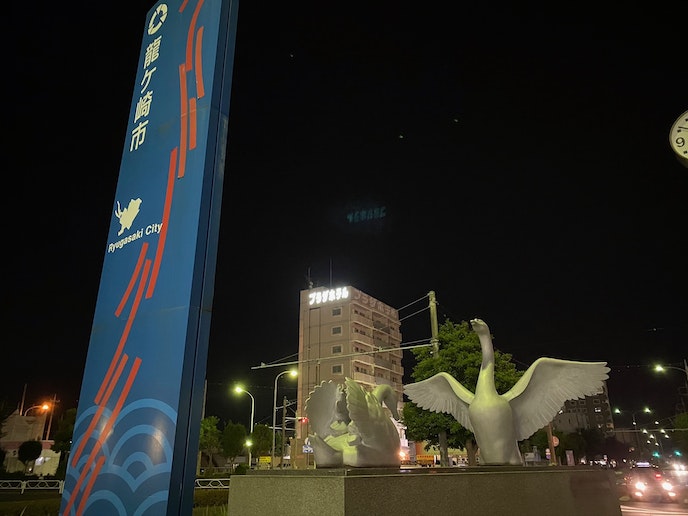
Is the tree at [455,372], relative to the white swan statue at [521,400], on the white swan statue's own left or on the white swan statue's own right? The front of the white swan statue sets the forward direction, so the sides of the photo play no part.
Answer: on the white swan statue's own right

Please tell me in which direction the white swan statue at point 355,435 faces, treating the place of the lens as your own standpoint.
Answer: facing away from the viewer and to the right of the viewer

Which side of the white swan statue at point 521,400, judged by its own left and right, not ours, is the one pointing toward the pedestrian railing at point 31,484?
right

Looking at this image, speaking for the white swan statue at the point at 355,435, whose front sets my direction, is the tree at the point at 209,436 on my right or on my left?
on my left

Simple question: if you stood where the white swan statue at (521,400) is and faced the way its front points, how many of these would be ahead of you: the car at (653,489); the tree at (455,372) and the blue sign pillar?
1

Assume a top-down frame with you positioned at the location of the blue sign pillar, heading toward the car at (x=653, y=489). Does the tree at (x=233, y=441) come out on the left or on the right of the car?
left

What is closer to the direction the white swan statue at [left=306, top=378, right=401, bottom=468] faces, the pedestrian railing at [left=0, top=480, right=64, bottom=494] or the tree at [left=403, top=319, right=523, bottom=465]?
the tree

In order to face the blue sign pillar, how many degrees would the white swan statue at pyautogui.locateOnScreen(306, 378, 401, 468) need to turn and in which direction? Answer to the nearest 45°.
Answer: approximately 180°

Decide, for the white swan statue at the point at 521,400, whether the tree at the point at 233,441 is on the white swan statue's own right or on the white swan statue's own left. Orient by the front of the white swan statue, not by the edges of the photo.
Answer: on the white swan statue's own right

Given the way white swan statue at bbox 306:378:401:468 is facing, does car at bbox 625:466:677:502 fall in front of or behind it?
in front

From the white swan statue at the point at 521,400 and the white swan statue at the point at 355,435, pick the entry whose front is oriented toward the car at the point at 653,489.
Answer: the white swan statue at the point at 355,435

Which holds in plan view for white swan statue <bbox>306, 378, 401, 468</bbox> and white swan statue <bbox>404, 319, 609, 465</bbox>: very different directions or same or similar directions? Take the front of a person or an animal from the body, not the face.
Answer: very different directions
